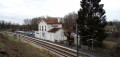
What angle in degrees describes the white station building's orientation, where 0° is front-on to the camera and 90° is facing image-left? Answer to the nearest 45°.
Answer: approximately 45°

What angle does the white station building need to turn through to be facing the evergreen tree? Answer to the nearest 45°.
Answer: approximately 90° to its left
